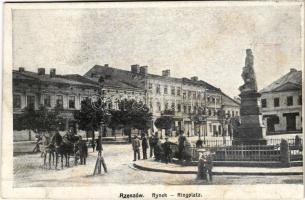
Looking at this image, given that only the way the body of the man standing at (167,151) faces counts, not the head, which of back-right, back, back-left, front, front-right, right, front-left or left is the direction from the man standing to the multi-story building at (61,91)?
right

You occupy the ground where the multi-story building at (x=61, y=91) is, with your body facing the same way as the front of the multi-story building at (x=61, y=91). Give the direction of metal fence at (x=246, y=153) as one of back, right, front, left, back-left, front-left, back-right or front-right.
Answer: front-left

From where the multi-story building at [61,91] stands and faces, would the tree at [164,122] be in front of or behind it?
in front

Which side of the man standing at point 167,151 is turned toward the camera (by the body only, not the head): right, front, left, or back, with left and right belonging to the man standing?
front

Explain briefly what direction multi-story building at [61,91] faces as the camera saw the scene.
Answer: facing the viewer and to the right of the viewer

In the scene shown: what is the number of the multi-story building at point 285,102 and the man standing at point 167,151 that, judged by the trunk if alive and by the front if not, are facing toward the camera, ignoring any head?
2

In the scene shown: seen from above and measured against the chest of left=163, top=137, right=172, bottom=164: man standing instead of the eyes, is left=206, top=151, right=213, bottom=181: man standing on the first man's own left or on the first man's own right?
on the first man's own left

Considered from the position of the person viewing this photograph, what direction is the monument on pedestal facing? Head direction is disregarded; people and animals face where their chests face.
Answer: facing the viewer and to the left of the viewer

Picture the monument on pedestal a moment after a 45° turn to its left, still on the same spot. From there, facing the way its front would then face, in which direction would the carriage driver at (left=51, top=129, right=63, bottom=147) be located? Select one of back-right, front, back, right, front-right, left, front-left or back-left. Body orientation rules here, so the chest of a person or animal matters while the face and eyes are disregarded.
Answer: right

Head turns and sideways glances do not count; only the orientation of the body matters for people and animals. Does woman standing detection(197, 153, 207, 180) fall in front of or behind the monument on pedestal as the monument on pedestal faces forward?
in front

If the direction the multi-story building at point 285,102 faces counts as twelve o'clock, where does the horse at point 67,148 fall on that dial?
The horse is roughly at 1 o'clock from the multi-story building.

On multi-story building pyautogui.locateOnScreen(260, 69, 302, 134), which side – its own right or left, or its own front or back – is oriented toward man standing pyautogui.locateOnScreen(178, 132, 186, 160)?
front

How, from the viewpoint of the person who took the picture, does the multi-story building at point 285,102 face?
facing the viewer

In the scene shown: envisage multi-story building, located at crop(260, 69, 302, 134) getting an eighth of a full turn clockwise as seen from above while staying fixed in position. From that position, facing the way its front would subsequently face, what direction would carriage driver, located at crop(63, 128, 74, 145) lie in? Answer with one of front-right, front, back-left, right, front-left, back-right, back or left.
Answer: front-right

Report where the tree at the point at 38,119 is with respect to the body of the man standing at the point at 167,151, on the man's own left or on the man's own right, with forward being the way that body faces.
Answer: on the man's own right

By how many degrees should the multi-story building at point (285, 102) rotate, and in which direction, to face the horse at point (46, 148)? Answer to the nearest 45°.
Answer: approximately 90° to its right
